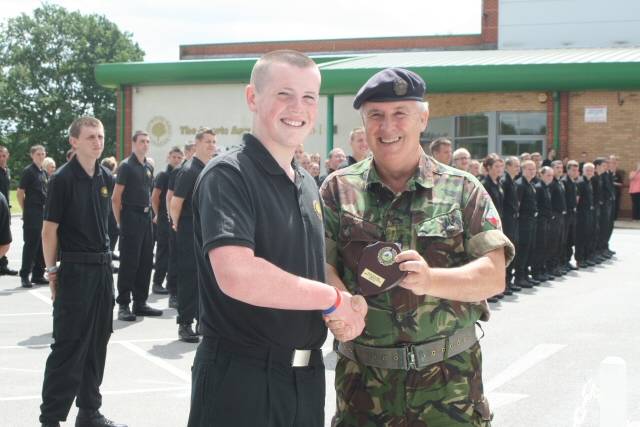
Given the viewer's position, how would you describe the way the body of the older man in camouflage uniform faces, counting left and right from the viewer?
facing the viewer

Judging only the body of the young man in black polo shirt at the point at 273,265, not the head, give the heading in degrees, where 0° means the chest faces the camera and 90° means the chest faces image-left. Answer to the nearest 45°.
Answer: approximately 315°

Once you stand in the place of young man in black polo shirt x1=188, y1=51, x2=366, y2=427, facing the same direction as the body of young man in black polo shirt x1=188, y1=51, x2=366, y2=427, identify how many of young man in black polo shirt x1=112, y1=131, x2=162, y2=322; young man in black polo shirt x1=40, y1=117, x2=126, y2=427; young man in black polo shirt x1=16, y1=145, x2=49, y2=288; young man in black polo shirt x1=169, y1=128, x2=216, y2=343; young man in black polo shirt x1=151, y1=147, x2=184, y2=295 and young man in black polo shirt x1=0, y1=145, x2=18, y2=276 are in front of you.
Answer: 0

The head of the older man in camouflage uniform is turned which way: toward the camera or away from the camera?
toward the camera

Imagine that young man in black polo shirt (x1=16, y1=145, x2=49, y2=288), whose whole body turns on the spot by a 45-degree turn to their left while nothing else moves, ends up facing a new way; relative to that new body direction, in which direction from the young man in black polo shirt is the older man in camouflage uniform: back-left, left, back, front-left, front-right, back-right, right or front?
right

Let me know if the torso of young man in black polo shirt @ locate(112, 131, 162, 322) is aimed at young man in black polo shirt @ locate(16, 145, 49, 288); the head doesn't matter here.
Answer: no

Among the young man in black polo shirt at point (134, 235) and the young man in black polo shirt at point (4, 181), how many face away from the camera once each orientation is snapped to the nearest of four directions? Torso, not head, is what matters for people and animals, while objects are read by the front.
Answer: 0

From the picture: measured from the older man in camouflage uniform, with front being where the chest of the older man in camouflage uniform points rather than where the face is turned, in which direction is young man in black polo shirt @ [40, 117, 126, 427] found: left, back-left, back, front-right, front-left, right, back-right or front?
back-right

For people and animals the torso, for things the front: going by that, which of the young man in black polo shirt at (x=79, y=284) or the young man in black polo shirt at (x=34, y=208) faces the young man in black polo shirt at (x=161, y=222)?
the young man in black polo shirt at (x=34, y=208)

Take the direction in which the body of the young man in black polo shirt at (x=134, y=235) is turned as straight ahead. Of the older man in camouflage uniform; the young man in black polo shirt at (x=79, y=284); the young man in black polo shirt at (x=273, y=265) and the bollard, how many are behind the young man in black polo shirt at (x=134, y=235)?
0

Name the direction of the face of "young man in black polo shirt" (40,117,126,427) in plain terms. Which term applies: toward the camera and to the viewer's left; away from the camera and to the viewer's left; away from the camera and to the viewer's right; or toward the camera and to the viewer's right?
toward the camera and to the viewer's right

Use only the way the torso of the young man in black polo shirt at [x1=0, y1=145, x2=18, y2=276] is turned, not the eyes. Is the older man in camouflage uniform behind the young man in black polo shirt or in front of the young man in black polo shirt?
in front

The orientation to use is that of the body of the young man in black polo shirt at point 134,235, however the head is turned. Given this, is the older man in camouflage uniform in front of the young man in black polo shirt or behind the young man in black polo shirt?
in front

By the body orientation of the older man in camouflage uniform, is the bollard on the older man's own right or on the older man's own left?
on the older man's own left

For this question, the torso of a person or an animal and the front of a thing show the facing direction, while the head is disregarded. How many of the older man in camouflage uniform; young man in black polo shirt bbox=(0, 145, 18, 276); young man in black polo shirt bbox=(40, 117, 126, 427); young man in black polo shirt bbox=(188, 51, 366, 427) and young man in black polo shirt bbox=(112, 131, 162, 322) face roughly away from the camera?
0

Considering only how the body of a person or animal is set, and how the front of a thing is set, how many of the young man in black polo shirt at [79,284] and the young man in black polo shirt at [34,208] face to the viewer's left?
0

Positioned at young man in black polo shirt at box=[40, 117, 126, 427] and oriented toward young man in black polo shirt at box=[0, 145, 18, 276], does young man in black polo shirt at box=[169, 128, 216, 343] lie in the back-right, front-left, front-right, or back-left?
front-right

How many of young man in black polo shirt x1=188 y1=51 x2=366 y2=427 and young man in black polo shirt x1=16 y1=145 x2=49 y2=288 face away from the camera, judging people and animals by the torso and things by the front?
0

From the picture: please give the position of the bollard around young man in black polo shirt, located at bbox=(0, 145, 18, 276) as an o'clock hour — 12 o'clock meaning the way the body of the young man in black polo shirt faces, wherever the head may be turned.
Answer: The bollard is roughly at 1 o'clock from the young man in black polo shirt.

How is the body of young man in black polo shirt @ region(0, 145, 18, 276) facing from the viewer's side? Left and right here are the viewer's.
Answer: facing the viewer and to the right of the viewer

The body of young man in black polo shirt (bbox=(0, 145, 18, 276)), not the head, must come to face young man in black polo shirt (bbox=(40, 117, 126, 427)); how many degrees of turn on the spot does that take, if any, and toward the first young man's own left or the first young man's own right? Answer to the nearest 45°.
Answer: approximately 45° to the first young man's own right

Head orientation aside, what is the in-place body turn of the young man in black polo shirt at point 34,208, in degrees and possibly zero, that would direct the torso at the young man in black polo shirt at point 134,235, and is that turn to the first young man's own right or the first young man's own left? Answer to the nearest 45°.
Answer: approximately 45° to the first young man's own right
